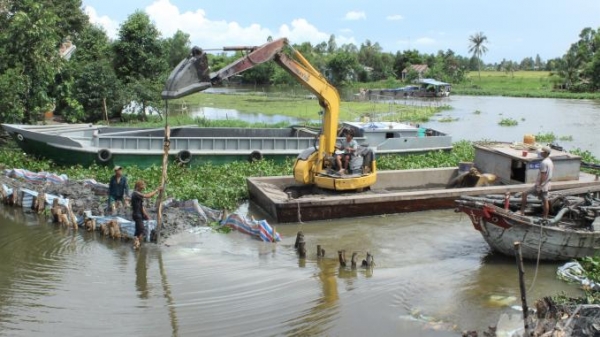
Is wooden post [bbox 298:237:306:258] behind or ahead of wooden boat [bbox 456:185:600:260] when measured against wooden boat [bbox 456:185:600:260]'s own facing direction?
ahead

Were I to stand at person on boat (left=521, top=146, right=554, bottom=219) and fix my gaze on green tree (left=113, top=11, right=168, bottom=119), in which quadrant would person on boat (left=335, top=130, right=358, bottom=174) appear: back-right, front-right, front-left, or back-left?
front-left

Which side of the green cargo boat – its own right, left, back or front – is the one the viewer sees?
left

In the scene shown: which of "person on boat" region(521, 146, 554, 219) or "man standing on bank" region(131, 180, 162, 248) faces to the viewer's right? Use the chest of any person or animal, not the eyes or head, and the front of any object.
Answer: the man standing on bank

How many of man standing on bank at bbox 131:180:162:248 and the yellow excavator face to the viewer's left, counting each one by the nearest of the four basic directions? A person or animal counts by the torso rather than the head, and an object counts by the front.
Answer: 1

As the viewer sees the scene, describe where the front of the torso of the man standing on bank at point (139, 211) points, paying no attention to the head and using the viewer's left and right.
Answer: facing to the right of the viewer

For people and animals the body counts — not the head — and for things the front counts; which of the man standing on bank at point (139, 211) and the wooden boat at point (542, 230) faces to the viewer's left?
the wooden boat

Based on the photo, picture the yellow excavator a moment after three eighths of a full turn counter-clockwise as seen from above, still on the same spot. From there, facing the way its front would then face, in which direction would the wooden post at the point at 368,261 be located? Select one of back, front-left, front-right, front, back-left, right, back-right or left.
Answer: front-right

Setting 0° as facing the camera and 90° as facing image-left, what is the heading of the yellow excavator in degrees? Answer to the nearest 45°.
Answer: approximately 90°

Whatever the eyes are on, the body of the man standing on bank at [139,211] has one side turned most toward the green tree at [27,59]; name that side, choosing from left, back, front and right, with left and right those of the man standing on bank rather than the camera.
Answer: left

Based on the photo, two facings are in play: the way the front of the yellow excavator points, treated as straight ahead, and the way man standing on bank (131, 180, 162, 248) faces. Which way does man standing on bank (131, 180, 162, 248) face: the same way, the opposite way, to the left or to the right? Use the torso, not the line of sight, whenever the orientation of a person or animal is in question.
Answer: the opposite way

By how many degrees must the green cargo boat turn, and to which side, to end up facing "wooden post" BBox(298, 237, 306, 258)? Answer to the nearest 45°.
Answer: approximately 90° to its left

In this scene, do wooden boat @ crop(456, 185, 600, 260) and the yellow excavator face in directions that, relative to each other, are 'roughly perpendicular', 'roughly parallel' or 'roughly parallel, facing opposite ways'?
roughly parallel
